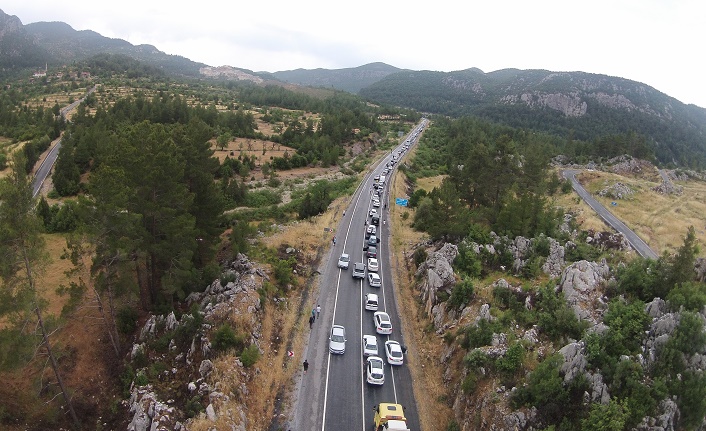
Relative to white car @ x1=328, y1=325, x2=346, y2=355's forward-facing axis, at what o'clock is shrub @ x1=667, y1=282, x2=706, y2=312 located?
The shrub is roughly at 10 o'clock from the white car.

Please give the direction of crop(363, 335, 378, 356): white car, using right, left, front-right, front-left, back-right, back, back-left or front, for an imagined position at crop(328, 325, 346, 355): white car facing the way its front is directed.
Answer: left

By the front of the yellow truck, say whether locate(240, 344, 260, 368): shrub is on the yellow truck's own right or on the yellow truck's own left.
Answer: on the yellow truck's own left

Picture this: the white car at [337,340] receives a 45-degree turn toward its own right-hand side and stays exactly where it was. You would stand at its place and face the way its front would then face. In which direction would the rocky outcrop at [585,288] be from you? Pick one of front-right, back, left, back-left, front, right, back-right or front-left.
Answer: back-left

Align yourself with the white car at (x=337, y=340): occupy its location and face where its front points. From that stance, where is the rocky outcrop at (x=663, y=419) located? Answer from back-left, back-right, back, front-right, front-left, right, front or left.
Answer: front-left

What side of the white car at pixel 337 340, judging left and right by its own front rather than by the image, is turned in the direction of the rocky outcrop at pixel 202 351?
right

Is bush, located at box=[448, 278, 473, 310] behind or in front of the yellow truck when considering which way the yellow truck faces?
in front

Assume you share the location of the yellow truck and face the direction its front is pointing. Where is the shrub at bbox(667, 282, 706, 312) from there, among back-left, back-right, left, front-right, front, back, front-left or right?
right

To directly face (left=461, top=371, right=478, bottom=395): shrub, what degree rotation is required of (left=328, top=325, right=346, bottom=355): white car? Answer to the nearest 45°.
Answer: approximately 45° to its left

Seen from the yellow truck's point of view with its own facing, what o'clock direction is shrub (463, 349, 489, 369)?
The shrub is roughly at 2 o'clock from the yellow truck.

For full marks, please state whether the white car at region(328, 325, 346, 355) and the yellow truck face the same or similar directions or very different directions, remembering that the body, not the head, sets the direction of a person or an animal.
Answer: very different directions

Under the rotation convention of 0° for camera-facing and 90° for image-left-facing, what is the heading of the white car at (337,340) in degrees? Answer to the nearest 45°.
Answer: approximately 0°

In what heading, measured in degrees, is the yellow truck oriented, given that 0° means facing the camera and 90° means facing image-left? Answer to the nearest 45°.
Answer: approximately 180°

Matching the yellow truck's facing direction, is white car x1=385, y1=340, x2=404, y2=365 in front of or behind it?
in front

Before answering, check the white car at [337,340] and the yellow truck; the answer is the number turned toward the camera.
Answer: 1
